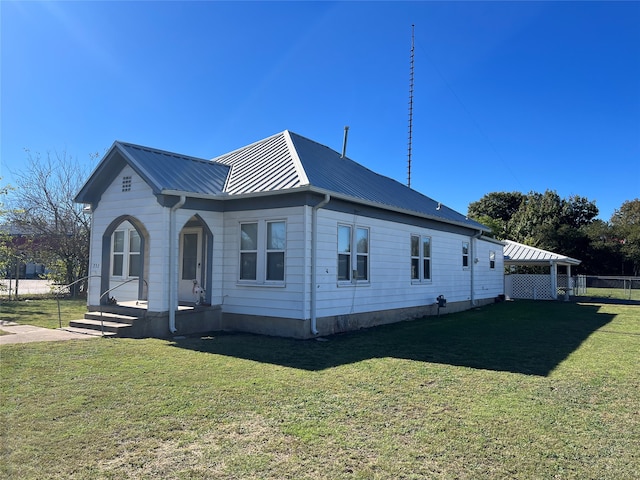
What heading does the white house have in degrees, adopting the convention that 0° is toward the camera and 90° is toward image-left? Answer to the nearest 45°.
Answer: approximately 45°

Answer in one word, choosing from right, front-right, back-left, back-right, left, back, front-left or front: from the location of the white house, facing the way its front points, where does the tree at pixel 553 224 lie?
back

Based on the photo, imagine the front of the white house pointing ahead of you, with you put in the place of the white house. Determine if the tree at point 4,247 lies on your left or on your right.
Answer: on your right

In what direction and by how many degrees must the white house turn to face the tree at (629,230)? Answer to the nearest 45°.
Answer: approximately 180°

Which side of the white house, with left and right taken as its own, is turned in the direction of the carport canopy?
back
